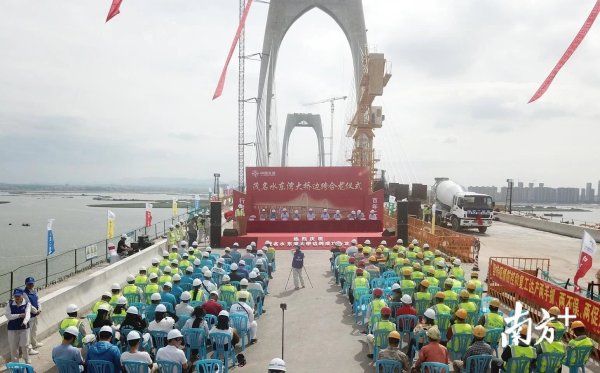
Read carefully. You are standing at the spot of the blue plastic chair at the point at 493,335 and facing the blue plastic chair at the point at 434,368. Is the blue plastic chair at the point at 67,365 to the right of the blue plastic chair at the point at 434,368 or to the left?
right

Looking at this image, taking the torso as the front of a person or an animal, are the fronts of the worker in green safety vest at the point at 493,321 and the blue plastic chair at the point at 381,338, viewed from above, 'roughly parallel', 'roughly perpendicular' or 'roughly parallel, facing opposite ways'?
roughly parallel

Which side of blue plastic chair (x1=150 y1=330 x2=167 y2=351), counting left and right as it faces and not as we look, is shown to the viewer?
back

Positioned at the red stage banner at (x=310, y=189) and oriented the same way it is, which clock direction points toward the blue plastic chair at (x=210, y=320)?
The blue plastic chair is roughly at 12 o'clock from the red stage banner.

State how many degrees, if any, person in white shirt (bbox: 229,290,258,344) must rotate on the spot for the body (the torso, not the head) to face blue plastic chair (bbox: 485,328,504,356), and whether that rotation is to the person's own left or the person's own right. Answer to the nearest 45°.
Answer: approximately 90° to the person's own right

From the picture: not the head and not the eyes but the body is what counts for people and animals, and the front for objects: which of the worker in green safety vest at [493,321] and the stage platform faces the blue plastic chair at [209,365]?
the stage platform

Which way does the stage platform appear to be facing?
toward the camera

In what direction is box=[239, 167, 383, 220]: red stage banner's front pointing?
toward the camera

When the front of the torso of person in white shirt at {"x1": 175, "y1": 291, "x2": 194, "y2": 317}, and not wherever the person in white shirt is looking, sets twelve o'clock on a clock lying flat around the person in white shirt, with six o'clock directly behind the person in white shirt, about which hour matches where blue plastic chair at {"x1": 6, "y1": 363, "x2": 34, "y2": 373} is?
The blue plastic chair is roughly at 7 o'clock from the person in white shirt.

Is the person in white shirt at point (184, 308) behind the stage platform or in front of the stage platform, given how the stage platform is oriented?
in front

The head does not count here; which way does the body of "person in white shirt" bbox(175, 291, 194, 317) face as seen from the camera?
away from the camera

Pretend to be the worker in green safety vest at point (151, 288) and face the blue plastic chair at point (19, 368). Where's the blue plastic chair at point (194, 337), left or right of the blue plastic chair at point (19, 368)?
left

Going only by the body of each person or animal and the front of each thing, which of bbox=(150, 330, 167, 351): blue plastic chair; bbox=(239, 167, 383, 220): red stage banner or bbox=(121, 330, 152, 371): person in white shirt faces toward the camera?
the red stage banner

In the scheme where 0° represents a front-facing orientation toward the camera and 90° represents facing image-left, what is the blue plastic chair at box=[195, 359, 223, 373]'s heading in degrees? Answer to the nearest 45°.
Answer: approximately 180°

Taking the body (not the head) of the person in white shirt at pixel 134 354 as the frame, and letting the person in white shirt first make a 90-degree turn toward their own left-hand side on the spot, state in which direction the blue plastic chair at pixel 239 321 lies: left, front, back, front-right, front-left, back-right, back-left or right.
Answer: back-right

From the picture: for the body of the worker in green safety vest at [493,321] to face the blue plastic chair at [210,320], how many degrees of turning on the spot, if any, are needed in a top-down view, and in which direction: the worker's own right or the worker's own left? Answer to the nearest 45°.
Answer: approximately 90° to the worker's own left

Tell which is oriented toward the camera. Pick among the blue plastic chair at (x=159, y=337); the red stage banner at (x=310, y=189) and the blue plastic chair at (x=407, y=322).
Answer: the red stage banner

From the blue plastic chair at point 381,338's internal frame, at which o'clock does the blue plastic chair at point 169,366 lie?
the blue plastic chair at point 169,366 is roughly at 8 o'clock from the blue plastic chair at point 381,338.

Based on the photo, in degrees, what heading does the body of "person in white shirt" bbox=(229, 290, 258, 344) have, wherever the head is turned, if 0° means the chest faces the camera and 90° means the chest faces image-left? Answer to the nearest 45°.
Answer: approximately 180°

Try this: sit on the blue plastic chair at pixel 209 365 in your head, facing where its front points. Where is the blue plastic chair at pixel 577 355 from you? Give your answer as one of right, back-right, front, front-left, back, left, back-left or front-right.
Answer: right
